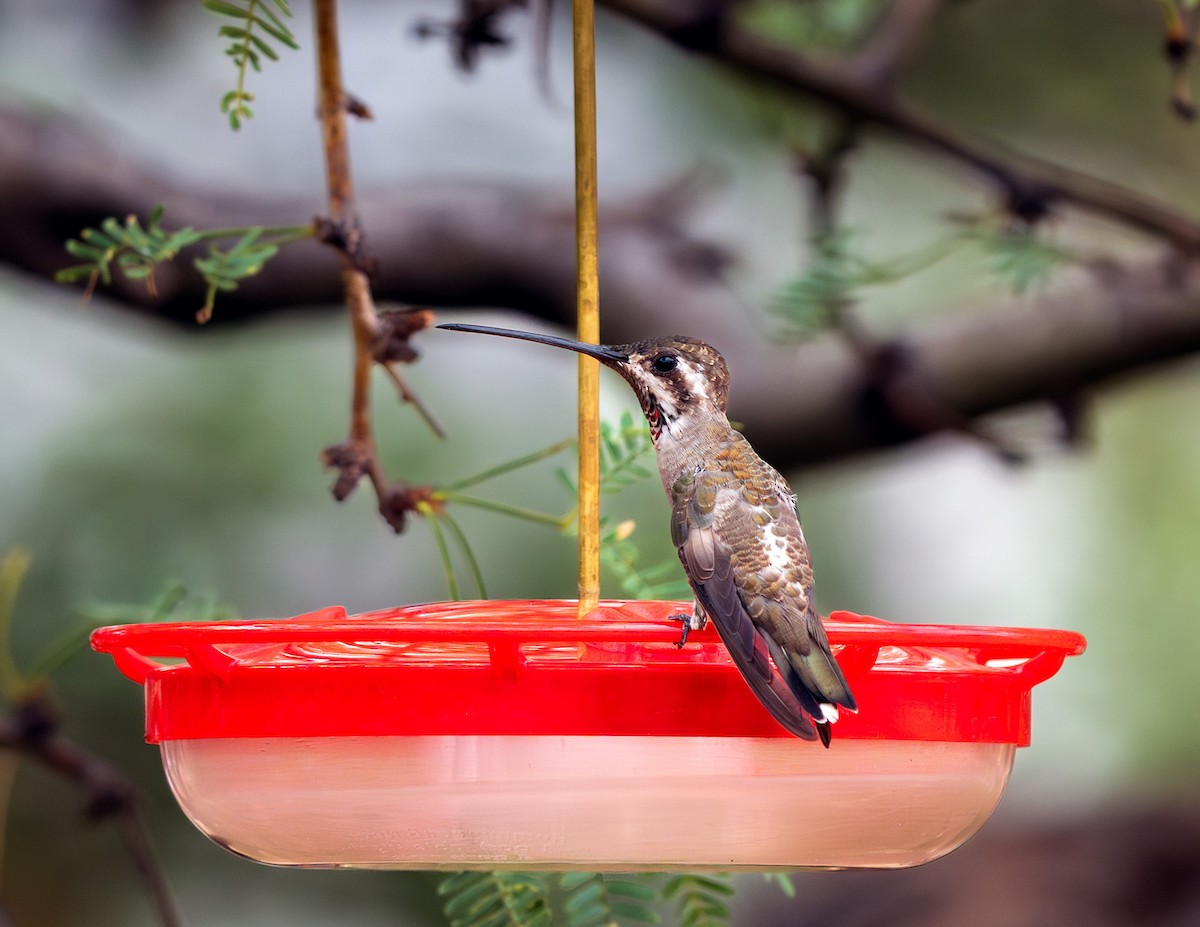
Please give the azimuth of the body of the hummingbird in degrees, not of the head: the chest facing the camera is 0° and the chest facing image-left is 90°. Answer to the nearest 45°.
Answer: approximately 135°

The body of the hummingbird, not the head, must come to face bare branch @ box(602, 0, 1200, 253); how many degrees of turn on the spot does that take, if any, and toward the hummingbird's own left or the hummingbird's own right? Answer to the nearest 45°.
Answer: approximately 45° to the hummingbird's own right

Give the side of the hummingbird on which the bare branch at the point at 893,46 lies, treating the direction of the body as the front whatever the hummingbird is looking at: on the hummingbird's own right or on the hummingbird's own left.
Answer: on the hummingbird's own right

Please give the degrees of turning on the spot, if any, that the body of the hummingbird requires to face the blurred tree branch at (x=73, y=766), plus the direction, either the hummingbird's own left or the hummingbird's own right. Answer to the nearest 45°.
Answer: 0° — it already faces it

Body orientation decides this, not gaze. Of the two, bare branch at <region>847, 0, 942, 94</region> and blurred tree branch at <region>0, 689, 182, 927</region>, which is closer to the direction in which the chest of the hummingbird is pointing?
the blurred tree branch

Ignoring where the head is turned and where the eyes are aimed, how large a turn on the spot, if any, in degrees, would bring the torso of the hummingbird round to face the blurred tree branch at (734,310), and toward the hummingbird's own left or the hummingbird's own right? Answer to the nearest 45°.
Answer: approximately 45° to the hummingbird's own right
